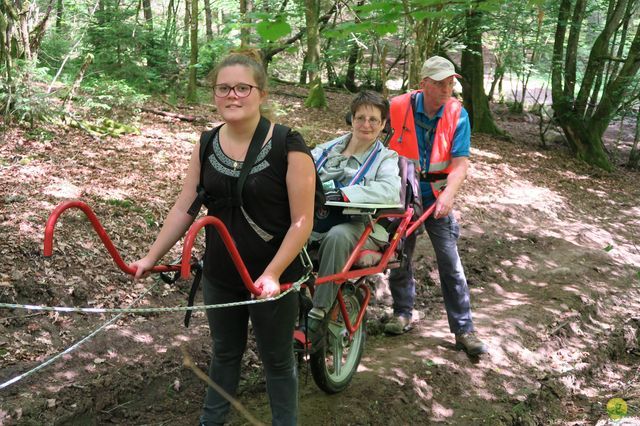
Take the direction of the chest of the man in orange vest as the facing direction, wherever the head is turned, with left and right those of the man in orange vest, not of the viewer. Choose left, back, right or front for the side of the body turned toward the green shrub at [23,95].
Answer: right

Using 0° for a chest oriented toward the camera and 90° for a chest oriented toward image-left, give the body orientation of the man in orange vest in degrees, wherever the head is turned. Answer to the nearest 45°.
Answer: approximately 0°

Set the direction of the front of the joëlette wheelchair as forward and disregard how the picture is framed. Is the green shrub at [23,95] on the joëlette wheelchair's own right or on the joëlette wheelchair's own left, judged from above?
on the joëlette wheelchair's own right

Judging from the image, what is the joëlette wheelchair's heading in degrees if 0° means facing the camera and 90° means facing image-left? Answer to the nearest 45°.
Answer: approximately 45°

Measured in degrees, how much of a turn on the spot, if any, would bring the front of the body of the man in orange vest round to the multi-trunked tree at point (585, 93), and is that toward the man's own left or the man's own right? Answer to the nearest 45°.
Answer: approximately 180°

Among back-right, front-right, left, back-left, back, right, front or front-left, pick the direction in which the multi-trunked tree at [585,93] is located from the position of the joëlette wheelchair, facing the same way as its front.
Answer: back
